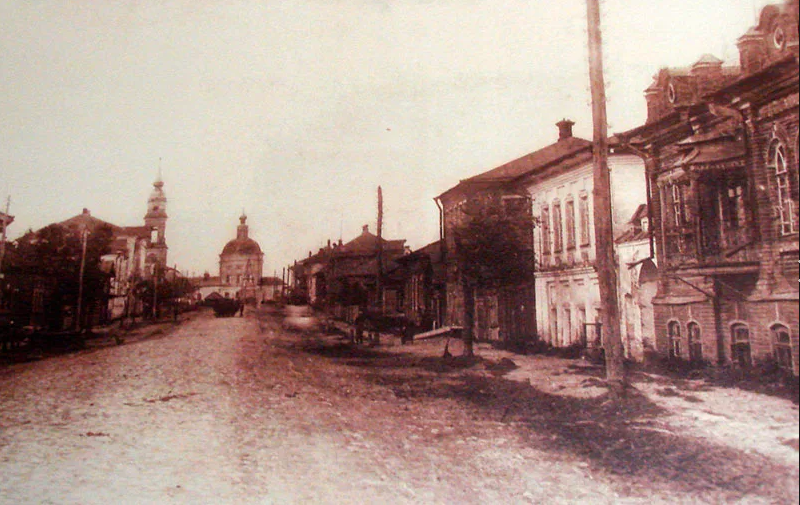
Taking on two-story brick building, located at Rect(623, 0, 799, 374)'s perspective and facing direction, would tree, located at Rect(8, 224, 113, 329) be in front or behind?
in front

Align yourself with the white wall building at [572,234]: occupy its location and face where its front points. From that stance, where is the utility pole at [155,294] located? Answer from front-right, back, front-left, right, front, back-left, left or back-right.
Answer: front-right

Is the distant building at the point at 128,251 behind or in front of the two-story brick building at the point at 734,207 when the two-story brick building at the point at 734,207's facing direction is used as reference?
in front

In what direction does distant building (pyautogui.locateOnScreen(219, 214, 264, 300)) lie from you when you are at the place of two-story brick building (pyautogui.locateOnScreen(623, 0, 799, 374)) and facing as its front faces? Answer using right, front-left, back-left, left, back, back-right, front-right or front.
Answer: front-right

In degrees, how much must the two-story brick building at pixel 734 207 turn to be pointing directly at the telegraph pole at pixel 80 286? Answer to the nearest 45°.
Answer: approximately 45° to its right

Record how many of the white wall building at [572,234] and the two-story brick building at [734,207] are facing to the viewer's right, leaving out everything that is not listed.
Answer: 0

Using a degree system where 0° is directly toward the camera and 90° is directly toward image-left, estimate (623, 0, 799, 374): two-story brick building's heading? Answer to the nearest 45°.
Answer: approximately 45°
